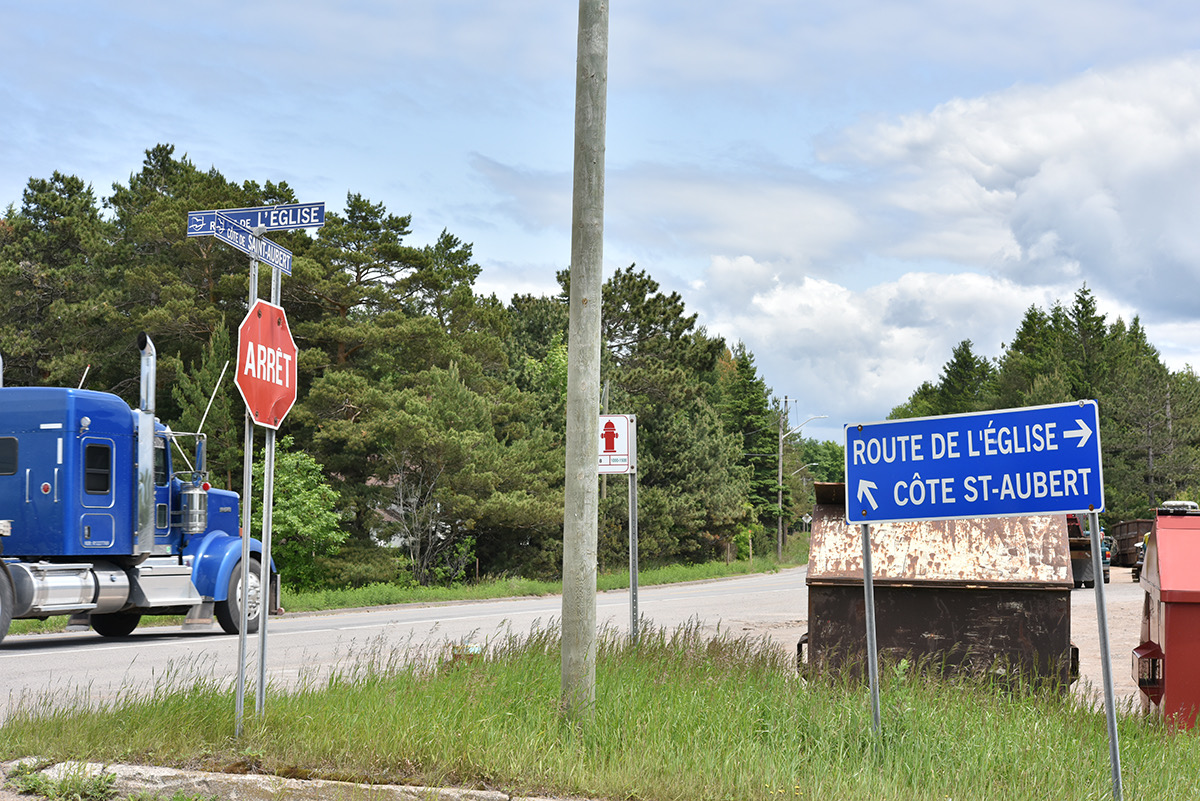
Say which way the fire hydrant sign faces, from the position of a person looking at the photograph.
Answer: facing the viewer

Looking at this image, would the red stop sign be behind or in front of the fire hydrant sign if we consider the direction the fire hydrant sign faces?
in front

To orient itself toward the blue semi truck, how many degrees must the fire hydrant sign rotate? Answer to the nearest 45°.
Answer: approximately 135° to its right

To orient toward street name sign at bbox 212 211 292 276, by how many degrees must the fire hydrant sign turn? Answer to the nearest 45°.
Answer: approximately 45° to its right

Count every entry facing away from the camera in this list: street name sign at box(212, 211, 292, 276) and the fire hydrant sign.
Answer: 0

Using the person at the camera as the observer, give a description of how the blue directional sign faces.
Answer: facing the viewer and to the left of the viewer

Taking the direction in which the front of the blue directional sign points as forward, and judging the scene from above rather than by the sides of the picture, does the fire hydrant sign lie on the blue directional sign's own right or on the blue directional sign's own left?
on the blue directional sign's own right

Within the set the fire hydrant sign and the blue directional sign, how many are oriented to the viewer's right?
0

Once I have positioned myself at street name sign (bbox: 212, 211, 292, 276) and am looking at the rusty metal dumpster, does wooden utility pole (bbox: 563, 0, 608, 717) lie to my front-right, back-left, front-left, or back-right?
front-right

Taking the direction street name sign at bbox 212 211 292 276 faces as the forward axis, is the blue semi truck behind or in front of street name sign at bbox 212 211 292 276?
behind
